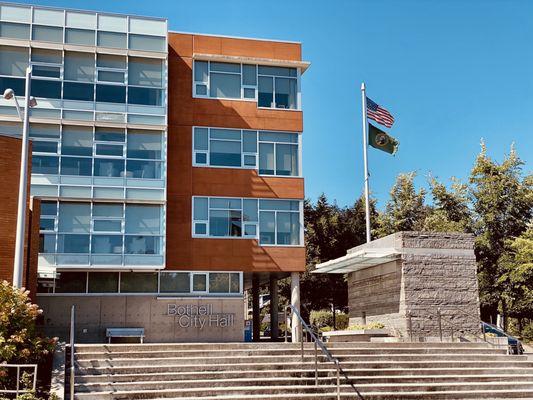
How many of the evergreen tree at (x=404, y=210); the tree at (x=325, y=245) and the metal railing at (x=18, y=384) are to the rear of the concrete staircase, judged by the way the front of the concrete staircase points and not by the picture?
2

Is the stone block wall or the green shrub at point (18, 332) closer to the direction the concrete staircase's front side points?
the green shrub

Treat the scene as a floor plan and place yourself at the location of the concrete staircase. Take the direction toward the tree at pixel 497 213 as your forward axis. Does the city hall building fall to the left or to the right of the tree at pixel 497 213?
left

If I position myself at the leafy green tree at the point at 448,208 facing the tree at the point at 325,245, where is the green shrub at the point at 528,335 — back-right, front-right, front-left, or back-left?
back-left

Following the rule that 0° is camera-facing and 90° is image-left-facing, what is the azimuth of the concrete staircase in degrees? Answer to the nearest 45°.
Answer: approximately 0°

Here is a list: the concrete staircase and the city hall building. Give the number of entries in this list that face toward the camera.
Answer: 2

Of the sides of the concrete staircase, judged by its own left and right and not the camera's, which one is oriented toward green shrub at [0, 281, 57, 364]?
right

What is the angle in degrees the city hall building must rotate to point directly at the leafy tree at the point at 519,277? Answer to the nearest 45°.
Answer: approximately 90° to its left

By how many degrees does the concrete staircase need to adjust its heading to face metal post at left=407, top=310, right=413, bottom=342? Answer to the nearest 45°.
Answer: approximately 135° to its left

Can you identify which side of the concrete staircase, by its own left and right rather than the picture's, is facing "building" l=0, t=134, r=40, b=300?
right

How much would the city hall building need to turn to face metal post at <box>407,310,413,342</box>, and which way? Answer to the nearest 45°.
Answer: approximately 45° to its left

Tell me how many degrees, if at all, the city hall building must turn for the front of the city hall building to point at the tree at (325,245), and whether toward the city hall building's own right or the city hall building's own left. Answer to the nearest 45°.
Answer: approximately 135° to the city hall building's own left

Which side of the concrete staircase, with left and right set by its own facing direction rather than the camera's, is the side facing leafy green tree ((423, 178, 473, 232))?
back
